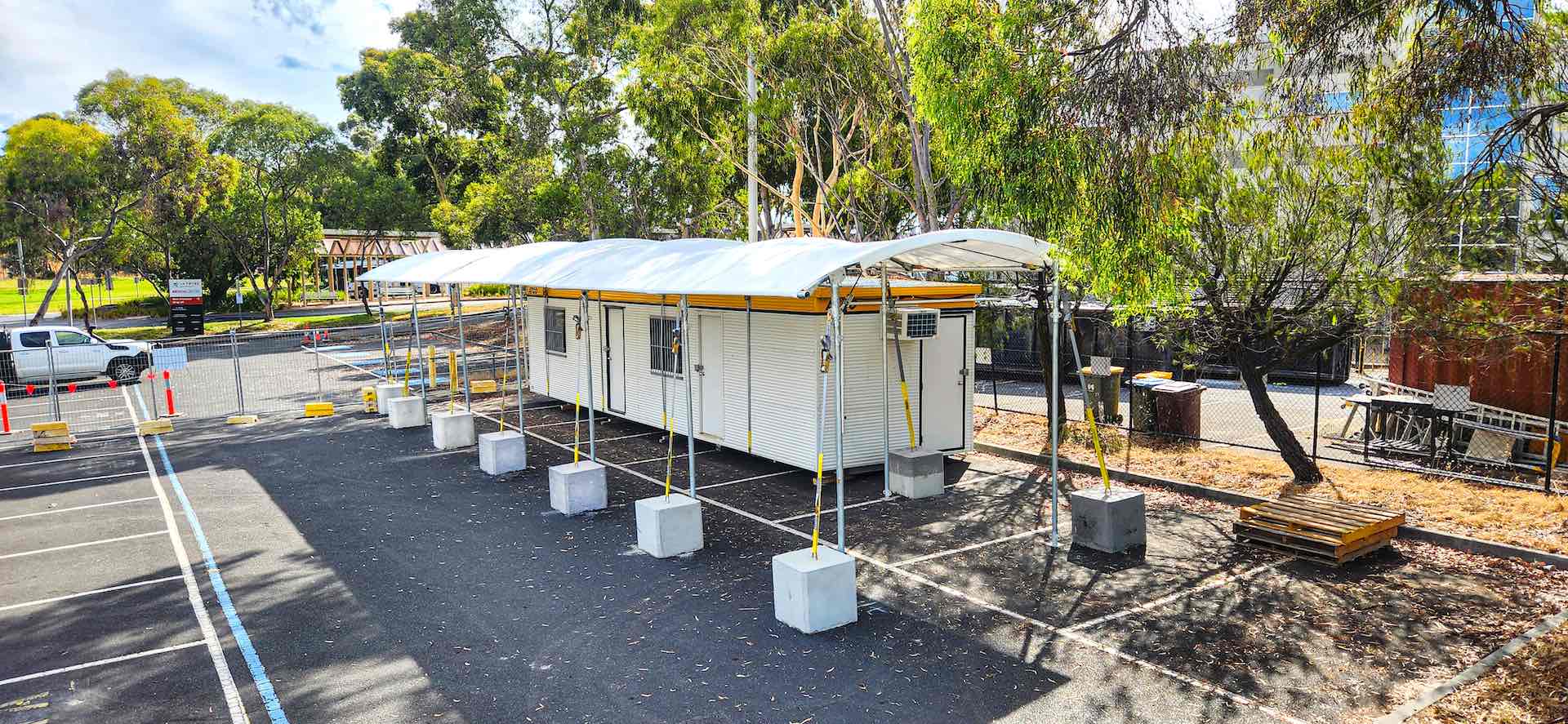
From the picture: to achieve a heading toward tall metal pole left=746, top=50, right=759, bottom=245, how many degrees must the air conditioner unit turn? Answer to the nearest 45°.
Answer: approximately 135° to its left

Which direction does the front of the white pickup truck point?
to the viewer's right

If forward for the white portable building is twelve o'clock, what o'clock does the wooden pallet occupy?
The wooden pallet is roughly at 9 o'clock from the white portable building.
